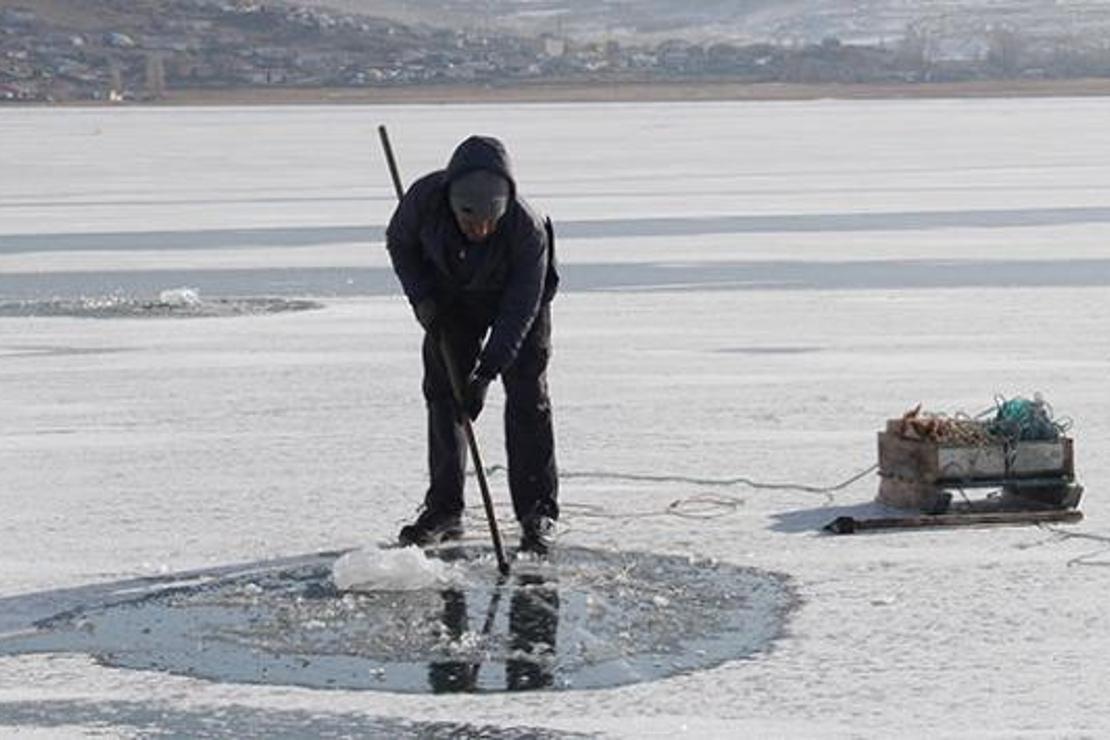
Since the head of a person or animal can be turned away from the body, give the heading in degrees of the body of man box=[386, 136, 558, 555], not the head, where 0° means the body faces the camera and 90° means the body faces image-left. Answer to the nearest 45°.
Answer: approximately 0°

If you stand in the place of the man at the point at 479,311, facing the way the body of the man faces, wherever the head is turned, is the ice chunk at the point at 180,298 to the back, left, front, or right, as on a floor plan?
back

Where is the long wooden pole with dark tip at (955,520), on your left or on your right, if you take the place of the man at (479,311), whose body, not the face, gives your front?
on your left

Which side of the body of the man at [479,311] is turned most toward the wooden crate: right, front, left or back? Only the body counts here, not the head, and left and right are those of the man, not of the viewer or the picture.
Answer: left
